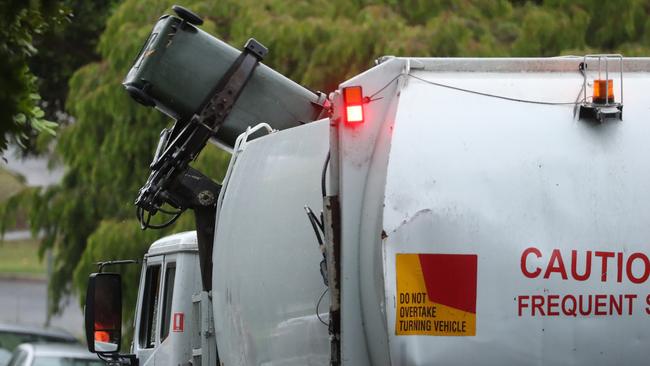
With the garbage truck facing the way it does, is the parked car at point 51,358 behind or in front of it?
in front

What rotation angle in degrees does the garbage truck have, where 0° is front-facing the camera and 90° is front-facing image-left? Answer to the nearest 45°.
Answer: approximately 135°
